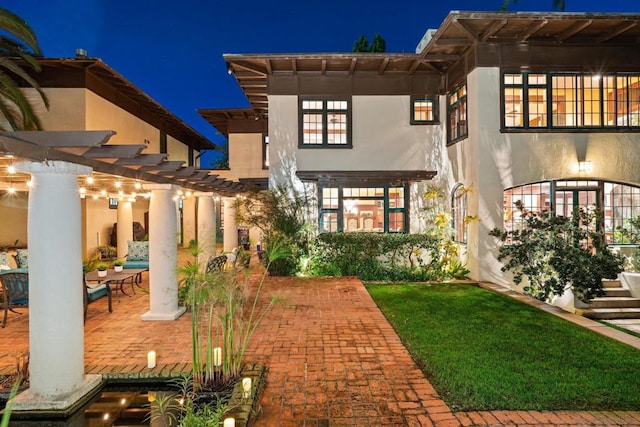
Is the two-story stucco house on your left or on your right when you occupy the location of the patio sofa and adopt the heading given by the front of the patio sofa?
on your left

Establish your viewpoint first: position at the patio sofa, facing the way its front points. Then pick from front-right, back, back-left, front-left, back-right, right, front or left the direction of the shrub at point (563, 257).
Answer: front-left

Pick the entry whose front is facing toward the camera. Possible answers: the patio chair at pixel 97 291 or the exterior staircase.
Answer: the exterior staircase

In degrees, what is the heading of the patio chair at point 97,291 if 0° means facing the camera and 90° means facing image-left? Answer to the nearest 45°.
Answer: approximately 225°

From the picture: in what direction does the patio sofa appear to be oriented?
toward the camera

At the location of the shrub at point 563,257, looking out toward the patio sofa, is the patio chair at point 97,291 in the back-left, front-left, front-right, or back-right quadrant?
front-left

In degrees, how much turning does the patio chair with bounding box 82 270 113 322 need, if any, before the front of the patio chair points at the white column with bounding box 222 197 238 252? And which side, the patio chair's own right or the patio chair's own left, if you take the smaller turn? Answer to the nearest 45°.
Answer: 0° — it already faces it

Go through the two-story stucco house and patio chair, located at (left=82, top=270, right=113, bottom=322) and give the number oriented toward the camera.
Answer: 1

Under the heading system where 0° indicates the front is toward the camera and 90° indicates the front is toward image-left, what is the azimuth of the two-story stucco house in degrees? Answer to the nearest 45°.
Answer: approximately 0°

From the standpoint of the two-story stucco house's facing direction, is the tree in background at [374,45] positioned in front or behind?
behind

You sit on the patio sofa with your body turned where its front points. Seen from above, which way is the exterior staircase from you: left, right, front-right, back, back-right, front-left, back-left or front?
front-left

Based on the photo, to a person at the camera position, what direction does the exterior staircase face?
facing the viewer

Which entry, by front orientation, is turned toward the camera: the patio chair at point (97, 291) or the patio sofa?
the patio sofa
